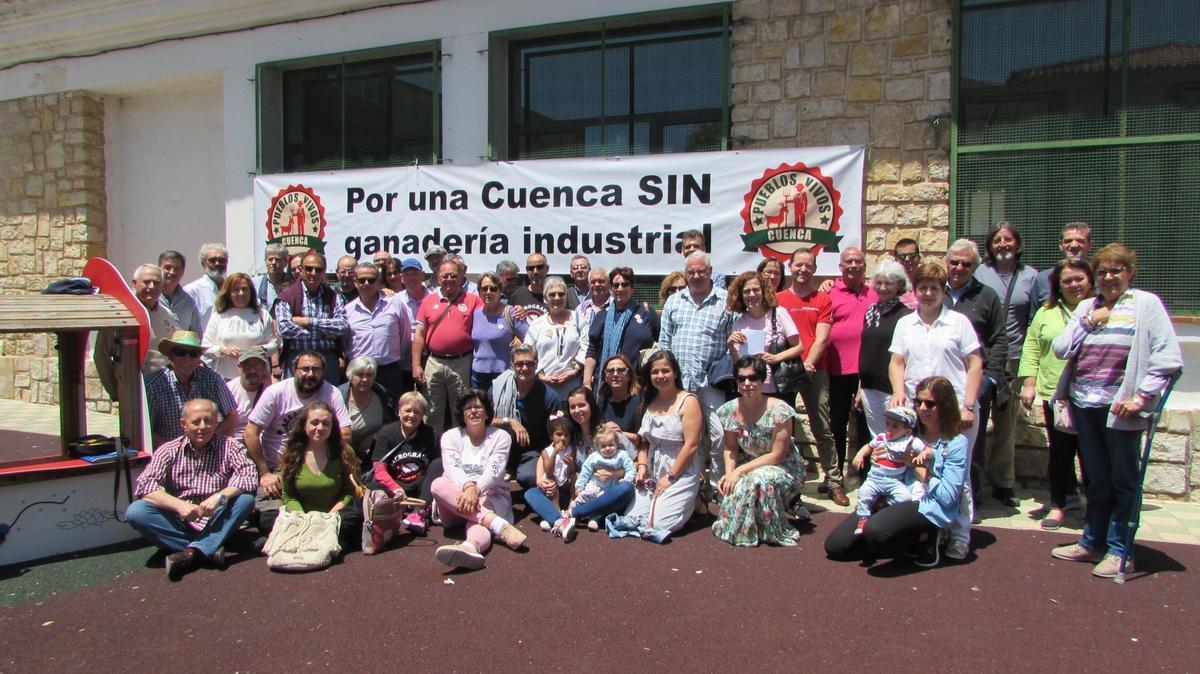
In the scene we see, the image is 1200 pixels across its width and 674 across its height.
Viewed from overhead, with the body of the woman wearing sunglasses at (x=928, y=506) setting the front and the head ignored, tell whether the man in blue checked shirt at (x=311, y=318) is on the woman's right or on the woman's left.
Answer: on the woman's right

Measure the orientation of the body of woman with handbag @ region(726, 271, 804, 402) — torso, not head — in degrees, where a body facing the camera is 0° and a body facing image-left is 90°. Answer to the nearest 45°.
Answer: approximately 0°

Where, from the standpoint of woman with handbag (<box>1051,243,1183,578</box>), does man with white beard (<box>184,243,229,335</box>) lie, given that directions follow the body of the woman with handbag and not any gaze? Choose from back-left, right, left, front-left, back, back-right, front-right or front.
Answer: front-right

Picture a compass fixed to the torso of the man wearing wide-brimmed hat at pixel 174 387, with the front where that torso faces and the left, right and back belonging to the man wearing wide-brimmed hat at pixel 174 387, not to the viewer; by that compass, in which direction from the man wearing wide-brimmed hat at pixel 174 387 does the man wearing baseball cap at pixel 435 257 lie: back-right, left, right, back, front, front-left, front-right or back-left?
back-left

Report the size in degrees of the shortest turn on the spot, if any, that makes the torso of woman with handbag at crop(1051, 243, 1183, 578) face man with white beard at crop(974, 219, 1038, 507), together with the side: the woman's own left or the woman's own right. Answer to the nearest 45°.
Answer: approximately 90° to the woman's own right

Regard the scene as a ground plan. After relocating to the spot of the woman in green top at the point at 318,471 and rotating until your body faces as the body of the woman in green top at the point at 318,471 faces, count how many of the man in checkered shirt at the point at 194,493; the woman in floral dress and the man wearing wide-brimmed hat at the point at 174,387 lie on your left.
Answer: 1

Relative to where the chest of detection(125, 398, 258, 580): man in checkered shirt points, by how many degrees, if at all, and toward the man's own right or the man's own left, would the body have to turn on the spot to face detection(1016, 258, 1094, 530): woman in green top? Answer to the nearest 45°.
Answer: approximately 90° to the man's own left

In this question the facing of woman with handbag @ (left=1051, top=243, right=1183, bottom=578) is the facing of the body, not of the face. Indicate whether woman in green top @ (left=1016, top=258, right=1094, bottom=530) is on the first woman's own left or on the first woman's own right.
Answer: on the first woman's own right
